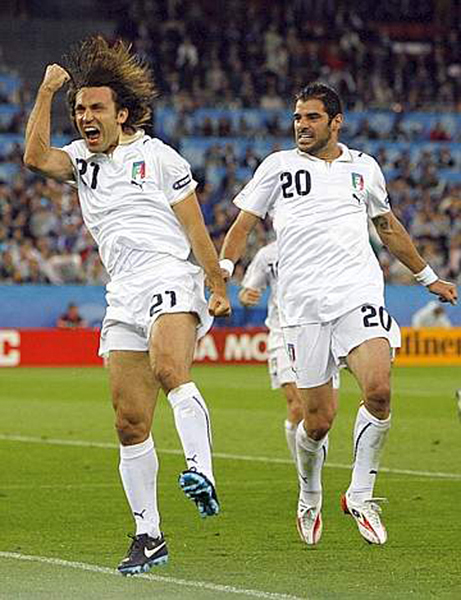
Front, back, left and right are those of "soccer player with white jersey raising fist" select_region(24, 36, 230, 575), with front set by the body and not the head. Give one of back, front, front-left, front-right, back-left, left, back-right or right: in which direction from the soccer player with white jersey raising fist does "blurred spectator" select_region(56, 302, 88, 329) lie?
back-right

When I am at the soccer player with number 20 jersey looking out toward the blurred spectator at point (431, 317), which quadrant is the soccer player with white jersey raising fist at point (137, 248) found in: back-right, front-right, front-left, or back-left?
back-left

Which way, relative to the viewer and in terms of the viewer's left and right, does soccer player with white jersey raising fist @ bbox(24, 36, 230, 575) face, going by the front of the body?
facing the viewer and to the left of the viewer

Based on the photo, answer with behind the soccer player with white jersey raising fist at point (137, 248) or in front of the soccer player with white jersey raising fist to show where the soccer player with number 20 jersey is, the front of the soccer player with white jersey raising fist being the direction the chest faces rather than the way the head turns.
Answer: behind

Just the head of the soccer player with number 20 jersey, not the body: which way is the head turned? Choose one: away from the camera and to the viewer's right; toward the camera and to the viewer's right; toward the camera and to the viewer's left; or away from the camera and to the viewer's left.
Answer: toward the camera and to the viewer's left

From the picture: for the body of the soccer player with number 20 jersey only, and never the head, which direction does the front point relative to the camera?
toward the camera

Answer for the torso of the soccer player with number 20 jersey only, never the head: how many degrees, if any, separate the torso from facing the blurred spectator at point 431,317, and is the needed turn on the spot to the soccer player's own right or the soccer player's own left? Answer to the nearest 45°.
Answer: approximately 180°

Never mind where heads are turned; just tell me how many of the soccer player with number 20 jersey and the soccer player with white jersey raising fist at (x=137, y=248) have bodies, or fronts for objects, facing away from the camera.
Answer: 0
